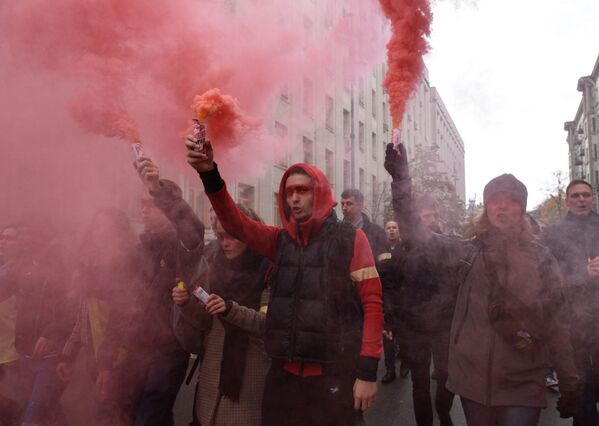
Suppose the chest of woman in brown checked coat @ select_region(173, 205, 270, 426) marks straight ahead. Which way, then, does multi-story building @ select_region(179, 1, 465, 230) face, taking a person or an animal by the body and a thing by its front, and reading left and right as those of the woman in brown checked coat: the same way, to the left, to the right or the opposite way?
to the left

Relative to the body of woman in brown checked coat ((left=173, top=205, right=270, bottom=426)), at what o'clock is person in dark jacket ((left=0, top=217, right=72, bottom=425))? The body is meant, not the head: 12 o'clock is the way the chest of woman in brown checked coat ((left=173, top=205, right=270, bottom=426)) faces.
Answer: person in dark jacket ((left=0, top=217, right=72, bottom=425)) is roughly at 3 o'clock from woman in brown checked coat ((left=173, top=205, right=270, bottom=426)).

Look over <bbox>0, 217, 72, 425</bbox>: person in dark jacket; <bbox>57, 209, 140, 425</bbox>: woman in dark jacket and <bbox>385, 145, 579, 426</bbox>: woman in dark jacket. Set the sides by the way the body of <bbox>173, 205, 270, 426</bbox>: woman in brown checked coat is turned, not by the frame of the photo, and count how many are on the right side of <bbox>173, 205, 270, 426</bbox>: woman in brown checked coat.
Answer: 2

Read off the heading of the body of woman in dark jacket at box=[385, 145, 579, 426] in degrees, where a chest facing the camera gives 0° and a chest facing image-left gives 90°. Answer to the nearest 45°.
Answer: approximately 0°

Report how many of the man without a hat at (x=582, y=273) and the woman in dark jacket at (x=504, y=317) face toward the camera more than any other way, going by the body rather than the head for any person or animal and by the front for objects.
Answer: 2

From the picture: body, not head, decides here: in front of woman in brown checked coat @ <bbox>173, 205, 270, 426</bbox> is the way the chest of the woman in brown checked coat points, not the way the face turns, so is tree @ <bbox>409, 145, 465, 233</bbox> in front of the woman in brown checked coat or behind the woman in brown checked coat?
behind

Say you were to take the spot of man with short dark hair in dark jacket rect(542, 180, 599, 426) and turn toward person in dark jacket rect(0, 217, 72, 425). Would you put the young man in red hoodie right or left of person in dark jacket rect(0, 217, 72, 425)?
left

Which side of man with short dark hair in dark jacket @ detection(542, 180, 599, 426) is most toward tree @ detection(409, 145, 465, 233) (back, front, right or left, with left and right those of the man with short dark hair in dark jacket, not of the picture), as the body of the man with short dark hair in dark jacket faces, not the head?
back
